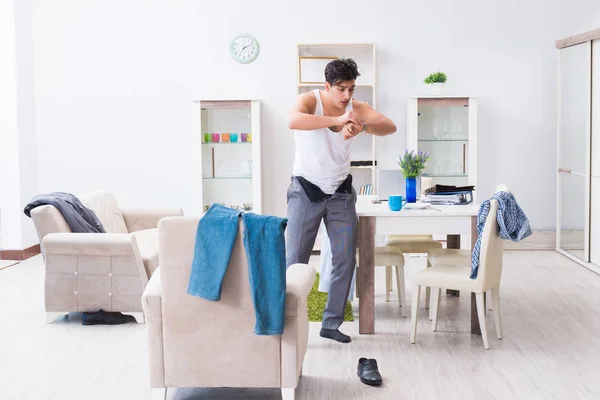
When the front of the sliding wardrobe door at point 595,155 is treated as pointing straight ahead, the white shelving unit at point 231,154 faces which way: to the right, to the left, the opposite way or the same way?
to the left

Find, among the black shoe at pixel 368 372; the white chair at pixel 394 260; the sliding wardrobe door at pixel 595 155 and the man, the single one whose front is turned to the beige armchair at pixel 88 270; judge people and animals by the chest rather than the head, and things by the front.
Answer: the sliding wardrobe door

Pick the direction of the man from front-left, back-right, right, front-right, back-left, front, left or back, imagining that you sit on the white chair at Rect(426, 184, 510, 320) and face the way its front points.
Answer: front-left

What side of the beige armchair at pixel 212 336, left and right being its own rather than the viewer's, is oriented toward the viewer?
back

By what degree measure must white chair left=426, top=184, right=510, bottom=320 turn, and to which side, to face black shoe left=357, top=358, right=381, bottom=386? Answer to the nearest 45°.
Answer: approximately 90° to its left

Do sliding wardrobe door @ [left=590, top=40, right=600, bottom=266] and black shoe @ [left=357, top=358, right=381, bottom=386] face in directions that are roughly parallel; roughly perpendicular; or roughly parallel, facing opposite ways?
roughly perpendicular

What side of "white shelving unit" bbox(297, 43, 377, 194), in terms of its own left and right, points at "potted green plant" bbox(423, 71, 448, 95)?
left

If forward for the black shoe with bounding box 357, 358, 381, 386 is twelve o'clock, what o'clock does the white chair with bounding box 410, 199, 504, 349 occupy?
The white chair is roughly at 7 o'clock from the black shoe.

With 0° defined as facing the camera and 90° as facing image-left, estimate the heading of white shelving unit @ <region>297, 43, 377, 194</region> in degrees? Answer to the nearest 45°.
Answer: approximately 0°

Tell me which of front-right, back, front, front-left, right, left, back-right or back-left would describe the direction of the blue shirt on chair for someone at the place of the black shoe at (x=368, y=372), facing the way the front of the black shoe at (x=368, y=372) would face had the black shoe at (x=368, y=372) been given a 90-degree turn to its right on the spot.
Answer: back

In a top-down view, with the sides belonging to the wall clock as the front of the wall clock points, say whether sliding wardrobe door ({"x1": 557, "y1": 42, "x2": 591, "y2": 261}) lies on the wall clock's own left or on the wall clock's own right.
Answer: on the wall clock's own left

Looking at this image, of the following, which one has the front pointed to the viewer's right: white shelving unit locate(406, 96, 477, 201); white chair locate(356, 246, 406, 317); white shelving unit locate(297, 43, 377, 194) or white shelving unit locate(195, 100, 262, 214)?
the white chair

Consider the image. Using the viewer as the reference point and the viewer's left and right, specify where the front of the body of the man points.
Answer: facing the viewer and to the right of the viewer
